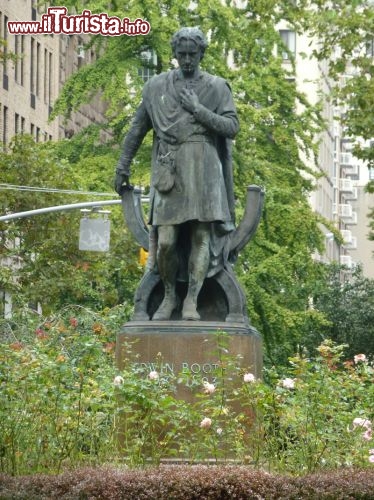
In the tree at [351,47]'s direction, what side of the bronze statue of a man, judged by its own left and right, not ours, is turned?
back

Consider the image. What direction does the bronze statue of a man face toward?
toward the camera
